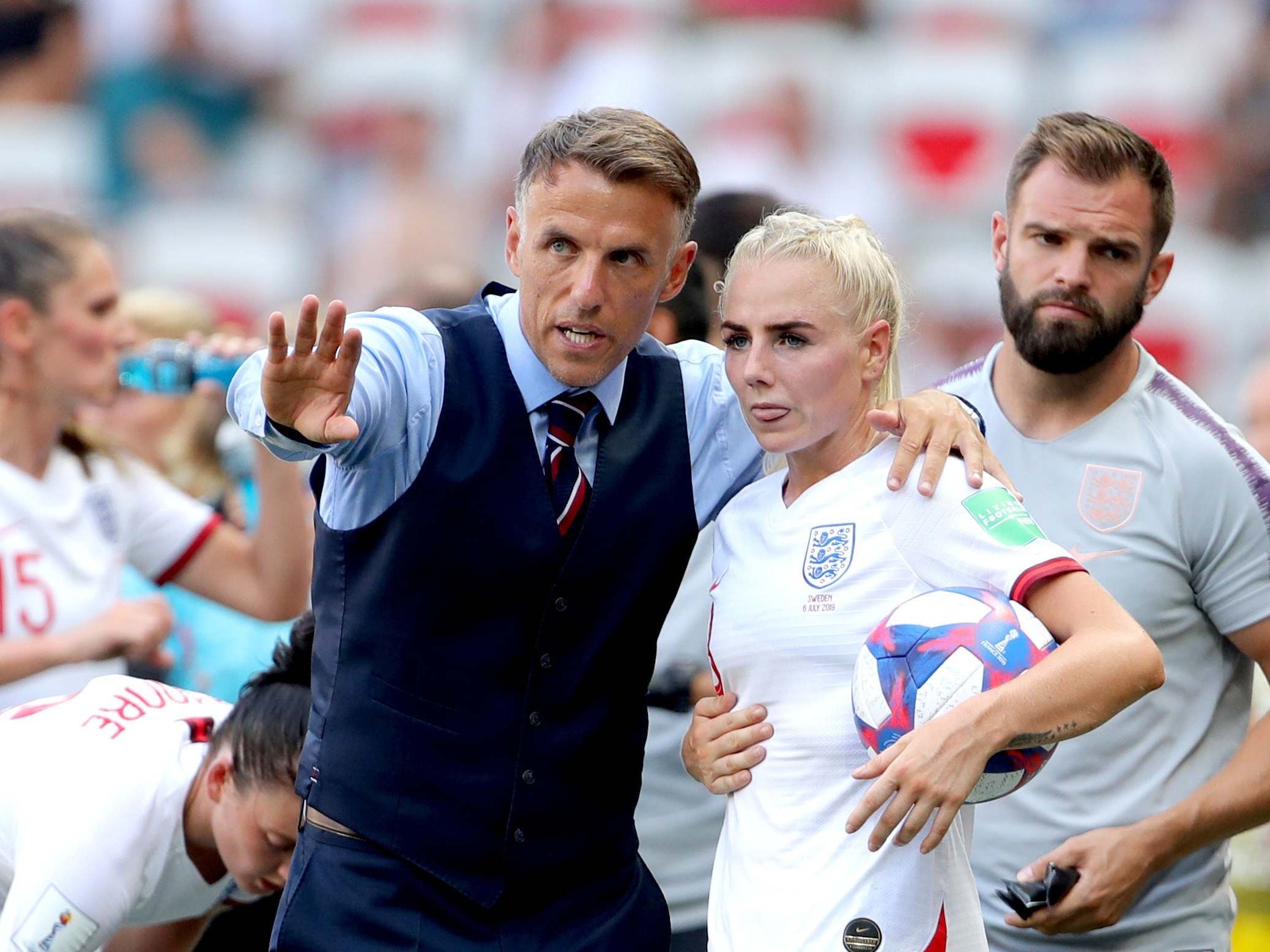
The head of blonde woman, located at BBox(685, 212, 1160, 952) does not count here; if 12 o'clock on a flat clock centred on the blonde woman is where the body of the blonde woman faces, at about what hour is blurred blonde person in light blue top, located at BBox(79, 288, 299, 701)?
The blurred blonde person in light blue top is roughly at 3 o'clock from the blonde woman.

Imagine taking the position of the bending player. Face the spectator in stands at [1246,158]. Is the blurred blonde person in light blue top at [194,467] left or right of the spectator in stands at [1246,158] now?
left

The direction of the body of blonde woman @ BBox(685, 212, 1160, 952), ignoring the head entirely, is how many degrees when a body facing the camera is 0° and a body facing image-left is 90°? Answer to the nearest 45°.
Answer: approximately 45°

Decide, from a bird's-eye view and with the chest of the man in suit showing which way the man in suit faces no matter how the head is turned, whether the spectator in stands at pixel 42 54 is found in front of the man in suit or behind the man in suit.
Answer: behind

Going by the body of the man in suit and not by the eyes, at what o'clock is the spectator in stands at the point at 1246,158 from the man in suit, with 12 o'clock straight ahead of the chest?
The spectator in stands is roughly at 7 o'clock from the man in suit.
